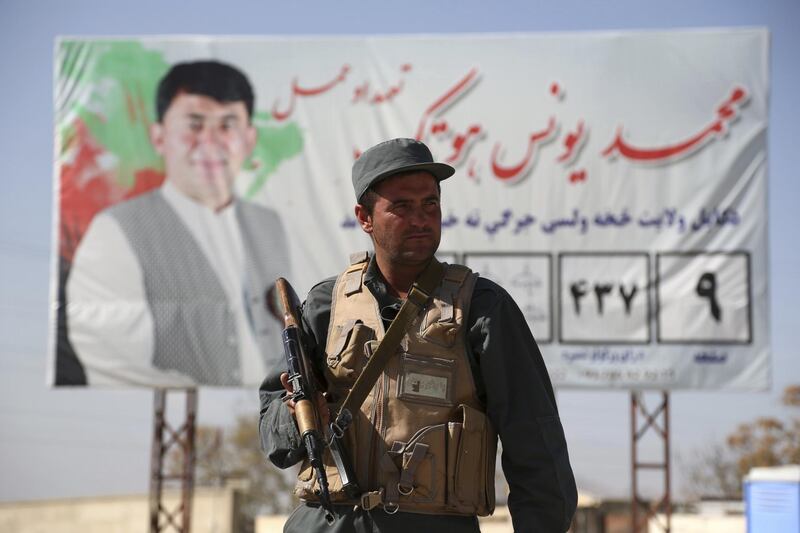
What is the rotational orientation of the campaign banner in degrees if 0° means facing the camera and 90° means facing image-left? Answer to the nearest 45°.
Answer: approximately 0°

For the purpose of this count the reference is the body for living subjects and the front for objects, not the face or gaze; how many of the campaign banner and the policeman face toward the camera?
2

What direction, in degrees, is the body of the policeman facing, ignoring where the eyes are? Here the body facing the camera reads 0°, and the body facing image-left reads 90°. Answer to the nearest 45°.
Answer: approximately 0°

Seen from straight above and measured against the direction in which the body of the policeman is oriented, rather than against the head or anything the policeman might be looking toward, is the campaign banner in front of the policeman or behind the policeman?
behind

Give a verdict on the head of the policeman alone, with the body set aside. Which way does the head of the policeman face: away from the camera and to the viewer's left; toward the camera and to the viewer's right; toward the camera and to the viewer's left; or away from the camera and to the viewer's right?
toward the camera and to the viewer's right

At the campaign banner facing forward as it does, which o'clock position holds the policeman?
The policeman is roughly at 12 o'clock from the campaign banner.
